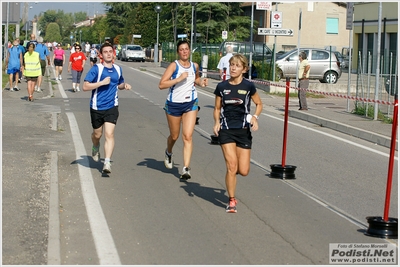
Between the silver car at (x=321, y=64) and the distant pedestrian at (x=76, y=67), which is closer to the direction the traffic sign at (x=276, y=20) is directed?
the distant pedestrian

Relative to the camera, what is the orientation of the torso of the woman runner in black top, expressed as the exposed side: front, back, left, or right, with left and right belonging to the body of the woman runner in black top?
front

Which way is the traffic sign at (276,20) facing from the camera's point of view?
toward the camera

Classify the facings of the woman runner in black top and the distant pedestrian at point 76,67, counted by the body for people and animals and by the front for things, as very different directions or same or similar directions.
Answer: same or similar directions

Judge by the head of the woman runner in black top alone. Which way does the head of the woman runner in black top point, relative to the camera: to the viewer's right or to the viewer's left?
to the viewer's left

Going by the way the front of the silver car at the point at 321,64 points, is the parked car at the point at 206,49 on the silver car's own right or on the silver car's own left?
on the silver car's own right

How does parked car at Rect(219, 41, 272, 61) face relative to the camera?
to the viewer's right

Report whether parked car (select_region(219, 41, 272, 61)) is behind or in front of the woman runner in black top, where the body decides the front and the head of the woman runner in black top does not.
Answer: behind

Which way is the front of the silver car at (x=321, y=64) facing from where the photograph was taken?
facing to the left of the viewer
